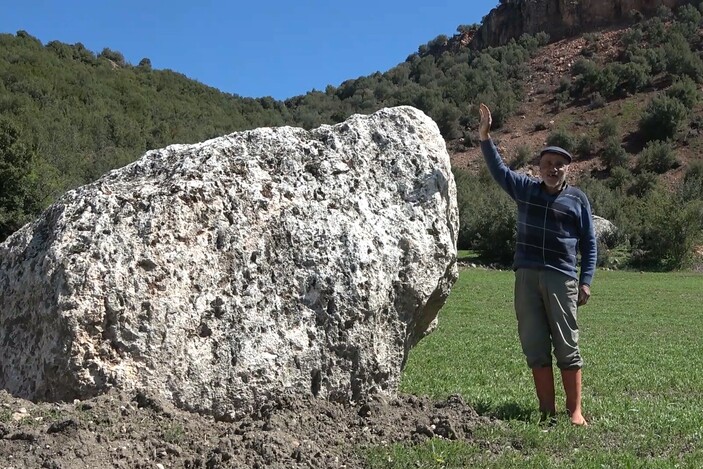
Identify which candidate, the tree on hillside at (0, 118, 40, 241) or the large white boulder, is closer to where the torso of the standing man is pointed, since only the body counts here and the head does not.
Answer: the large white boulder

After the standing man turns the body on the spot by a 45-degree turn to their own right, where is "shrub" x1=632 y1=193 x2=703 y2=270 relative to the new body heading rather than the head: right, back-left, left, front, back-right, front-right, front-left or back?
back-right

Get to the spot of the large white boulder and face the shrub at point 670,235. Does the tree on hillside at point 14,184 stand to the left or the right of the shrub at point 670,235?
left

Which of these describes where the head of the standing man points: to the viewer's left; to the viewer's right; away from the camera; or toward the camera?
toward the camera

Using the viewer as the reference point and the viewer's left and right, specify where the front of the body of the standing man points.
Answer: facing the viewer

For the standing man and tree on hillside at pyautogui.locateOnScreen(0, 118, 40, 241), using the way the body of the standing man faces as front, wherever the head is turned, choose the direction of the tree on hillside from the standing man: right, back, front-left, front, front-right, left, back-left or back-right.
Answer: back-right

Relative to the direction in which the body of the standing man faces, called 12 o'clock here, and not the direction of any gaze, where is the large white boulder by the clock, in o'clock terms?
The large white boulder is roughly at 2 o'clock from the standing man.
